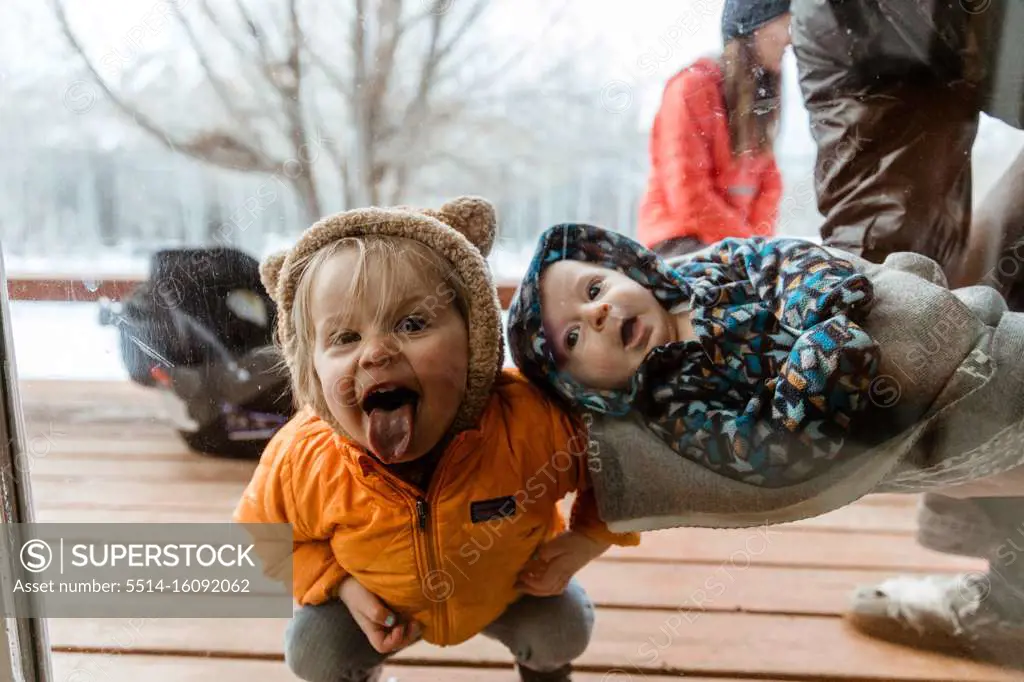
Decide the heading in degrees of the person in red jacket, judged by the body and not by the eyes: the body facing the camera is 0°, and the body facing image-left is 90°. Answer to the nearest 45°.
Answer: approximately 315°

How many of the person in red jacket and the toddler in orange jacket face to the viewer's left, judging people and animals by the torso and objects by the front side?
0

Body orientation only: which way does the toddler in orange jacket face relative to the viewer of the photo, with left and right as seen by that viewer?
facing the viewer
